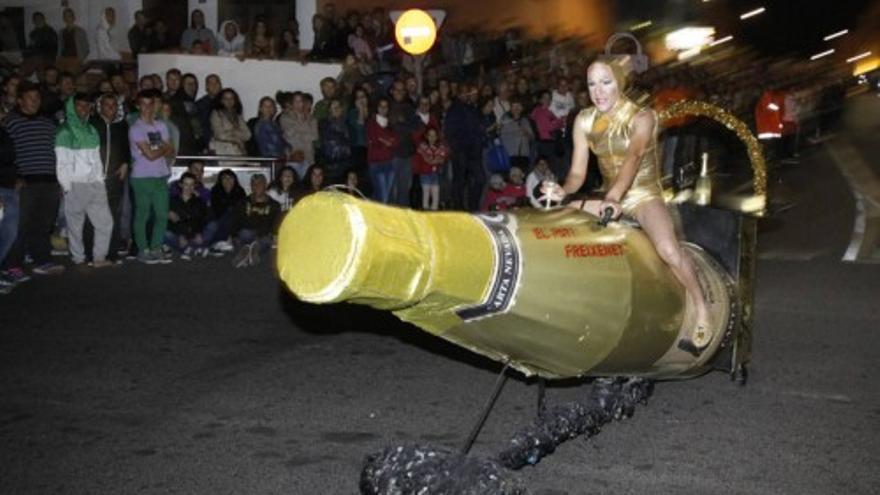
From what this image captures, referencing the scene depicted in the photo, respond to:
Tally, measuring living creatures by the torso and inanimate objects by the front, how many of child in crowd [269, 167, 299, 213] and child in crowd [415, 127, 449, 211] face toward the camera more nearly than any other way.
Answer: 2

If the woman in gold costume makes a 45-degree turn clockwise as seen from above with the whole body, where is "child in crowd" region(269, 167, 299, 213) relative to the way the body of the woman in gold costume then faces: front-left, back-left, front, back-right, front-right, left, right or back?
front-right

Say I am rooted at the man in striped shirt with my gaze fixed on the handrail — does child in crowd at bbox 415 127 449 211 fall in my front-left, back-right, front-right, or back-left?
front-right

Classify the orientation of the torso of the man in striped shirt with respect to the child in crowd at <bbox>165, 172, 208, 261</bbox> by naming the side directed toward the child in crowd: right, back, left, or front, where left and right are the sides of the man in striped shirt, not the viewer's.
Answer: left

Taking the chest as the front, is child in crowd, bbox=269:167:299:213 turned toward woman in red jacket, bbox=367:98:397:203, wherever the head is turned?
no

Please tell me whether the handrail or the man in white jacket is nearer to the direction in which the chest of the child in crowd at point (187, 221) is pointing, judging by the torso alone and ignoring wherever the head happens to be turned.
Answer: the man in white jacket

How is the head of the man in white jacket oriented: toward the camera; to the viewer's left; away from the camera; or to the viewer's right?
toward the camera

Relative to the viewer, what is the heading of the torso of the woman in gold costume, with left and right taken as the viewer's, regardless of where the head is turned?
facing the viewer and to the left of the viewer

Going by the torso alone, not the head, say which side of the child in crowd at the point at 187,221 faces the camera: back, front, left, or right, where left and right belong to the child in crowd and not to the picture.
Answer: front

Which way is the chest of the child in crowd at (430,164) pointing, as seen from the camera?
toward the camera

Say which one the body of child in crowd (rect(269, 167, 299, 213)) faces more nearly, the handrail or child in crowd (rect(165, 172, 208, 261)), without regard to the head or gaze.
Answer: the child in crowd

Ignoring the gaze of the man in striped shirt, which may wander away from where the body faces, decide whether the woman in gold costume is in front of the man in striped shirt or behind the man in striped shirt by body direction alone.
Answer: in front

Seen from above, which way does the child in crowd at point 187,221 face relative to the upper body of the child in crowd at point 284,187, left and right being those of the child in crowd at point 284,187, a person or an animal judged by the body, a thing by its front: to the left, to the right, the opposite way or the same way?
the same way

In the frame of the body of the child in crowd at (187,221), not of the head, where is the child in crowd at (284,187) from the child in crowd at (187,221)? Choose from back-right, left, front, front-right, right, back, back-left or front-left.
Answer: left

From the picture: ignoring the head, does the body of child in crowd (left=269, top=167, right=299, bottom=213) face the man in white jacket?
no

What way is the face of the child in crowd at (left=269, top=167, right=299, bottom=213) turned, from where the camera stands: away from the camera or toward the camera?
toward the camera
